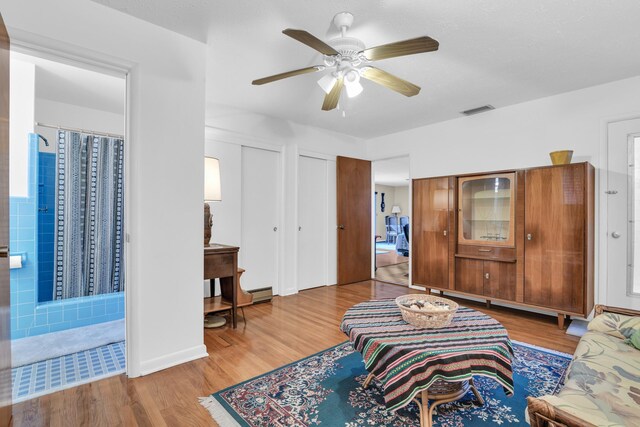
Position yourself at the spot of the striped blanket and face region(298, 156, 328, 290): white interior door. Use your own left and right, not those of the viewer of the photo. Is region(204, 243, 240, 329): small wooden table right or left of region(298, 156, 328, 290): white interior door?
left

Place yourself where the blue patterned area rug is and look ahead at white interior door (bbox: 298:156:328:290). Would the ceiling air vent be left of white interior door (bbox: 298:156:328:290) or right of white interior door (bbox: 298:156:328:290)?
right

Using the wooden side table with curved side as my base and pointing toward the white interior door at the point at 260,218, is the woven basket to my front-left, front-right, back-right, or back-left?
back-right

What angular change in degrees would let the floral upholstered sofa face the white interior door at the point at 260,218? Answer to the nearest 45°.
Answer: approximately 45° to its right

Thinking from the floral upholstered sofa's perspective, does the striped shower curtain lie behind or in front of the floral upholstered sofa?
in front

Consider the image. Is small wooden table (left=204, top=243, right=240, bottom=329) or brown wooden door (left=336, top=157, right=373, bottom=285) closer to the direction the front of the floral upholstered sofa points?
the small wooden table

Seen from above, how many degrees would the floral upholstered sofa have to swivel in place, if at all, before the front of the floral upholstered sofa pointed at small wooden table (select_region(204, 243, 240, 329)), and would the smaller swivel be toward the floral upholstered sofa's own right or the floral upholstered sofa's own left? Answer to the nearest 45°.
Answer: approximately 45° to the floral upholstered sofa's own right

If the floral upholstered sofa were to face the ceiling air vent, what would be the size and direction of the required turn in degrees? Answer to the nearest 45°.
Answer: approximately 90° to its right

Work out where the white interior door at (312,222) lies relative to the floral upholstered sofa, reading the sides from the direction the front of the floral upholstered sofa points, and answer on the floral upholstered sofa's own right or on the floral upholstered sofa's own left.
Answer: on the floral upholstered sofa's own right

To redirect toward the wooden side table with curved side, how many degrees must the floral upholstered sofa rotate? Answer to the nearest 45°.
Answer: approximately 45° to its right

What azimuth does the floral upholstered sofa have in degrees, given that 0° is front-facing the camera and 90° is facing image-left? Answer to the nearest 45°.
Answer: approximately 45°

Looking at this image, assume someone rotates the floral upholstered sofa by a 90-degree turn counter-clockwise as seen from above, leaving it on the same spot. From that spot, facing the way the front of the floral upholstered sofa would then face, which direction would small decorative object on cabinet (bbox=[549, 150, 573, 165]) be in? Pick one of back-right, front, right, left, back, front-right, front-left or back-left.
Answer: back-left

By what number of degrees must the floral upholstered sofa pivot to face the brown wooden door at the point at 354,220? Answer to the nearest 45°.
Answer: approximately 90° to its right
